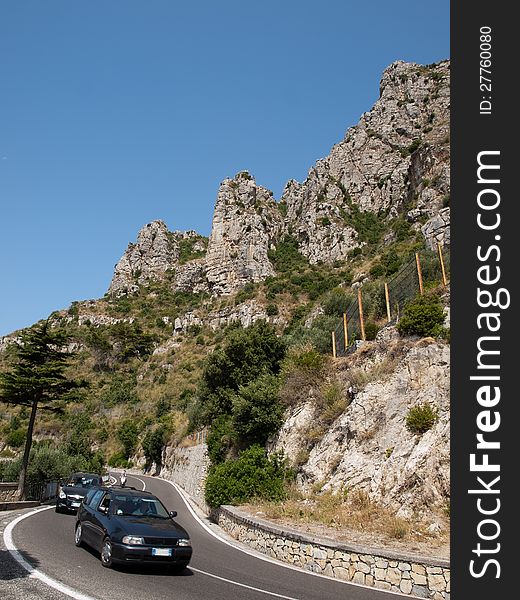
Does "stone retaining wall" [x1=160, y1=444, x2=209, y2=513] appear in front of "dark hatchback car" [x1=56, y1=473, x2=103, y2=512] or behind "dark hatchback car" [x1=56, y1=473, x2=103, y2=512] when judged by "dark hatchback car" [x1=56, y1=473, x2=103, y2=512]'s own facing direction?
behind

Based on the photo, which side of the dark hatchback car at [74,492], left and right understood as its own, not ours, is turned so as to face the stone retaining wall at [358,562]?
front

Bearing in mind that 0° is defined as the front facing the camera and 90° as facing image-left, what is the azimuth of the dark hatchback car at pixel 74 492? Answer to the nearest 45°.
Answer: approximately 45°

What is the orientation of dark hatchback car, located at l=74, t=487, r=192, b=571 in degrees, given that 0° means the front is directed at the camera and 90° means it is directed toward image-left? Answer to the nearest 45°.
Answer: approximately 315°

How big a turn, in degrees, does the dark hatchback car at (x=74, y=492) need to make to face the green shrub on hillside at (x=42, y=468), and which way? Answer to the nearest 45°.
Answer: approximately 135° to its right

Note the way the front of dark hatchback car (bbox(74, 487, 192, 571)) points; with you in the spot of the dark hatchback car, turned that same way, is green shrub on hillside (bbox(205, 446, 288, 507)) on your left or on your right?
on your left
